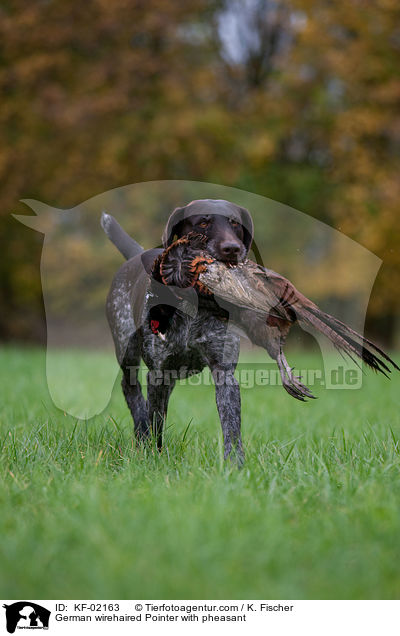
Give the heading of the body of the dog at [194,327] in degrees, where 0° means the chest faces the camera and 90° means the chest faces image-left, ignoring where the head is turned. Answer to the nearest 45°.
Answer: approximately 315°
